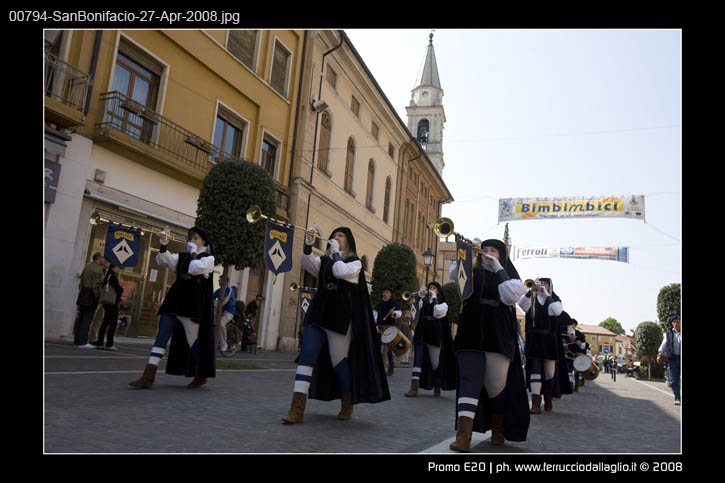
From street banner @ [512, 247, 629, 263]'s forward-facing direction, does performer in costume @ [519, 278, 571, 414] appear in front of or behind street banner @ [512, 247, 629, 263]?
in front

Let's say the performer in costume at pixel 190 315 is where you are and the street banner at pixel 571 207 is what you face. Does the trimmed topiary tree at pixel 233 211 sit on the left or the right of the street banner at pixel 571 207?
left

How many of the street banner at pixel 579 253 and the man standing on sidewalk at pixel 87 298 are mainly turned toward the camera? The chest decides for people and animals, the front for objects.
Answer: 1

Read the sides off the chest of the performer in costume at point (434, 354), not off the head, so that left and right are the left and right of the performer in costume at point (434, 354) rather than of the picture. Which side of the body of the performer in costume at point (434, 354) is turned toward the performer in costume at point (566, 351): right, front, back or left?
back

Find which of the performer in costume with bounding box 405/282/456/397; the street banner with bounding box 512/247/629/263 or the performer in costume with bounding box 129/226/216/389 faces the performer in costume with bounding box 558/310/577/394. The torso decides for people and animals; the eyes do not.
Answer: the street banner

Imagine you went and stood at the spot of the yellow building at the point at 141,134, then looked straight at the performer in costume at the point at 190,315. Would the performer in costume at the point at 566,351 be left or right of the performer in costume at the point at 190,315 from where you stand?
left

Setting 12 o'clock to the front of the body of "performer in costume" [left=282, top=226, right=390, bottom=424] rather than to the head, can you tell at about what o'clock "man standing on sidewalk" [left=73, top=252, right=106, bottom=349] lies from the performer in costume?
The man standing on sidewalk is roughly at 3 o'clock from the performer in costume.

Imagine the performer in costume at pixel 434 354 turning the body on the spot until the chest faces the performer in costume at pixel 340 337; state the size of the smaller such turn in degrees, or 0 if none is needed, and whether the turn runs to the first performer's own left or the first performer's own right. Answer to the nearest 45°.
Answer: approximately 45° to the first performer's own left

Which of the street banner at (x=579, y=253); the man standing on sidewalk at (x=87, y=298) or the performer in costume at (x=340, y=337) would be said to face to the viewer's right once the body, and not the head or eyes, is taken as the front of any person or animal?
the man standing on sidewalk

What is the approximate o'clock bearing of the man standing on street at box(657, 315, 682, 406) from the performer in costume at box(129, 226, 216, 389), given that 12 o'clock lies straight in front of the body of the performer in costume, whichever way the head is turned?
The man standing on street is roughly at 7 o'clock from the performer in costume.

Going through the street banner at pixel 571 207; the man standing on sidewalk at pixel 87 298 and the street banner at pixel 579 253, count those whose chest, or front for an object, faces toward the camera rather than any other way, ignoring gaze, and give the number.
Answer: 2

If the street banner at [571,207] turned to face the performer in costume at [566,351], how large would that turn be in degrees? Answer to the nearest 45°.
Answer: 0° — it already faces them

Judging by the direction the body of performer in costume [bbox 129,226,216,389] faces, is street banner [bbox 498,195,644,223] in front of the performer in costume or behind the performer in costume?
behind

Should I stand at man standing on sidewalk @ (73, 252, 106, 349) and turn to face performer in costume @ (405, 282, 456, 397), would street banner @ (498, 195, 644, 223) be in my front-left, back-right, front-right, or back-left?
front-left

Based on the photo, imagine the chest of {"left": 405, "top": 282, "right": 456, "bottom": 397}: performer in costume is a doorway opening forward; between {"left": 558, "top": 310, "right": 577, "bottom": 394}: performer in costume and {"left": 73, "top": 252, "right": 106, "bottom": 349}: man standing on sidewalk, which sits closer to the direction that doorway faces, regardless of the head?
the man standing on sidewalk

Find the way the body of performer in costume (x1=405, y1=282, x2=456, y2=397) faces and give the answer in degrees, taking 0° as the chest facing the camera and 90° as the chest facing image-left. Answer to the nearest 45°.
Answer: approximately 45°

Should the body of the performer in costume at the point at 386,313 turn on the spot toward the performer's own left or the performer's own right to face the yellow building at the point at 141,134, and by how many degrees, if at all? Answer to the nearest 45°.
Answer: approximately 45° to the performer's own right
